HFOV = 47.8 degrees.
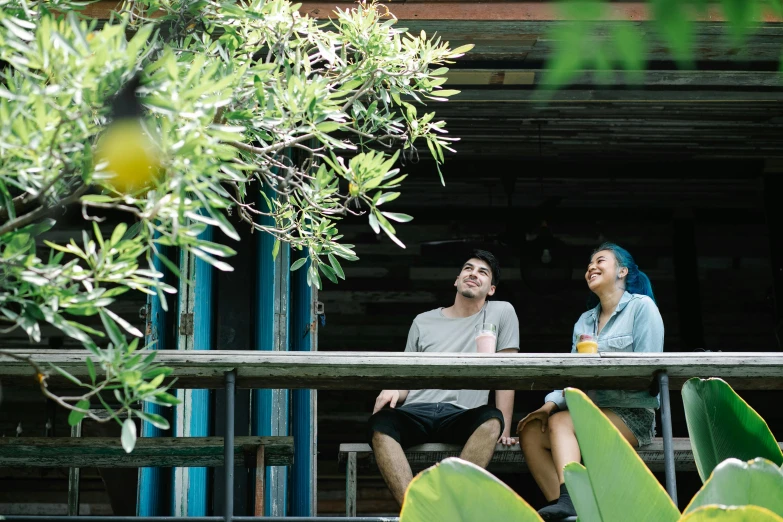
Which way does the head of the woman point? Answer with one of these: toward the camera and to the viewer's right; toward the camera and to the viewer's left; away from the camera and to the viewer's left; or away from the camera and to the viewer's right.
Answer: toward the camera and to the viewer's left

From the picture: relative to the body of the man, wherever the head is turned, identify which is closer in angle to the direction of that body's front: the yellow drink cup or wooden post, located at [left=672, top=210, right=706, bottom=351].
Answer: the yellow drink cup

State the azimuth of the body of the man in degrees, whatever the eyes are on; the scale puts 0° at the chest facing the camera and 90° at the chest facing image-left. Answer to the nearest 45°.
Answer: approximately 0°

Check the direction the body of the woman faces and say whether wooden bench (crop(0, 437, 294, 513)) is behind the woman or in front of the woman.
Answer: in front

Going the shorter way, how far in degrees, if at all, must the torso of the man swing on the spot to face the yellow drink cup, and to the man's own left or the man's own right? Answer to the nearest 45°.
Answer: approximately 45° to the man's own left

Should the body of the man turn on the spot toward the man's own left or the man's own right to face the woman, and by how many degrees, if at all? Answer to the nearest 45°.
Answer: approximately 45° to the man's own left

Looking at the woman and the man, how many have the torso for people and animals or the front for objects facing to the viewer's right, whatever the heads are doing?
0

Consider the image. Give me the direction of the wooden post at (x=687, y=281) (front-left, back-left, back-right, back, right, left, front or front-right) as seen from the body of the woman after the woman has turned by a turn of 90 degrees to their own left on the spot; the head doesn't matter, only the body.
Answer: back-left

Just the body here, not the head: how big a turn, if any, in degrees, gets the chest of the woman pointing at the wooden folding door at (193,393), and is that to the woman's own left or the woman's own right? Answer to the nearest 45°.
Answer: approximately 45° to the woman's own right

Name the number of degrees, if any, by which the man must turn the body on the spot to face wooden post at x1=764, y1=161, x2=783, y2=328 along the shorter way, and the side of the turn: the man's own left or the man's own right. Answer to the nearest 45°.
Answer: approximately 135° to the man's own left
